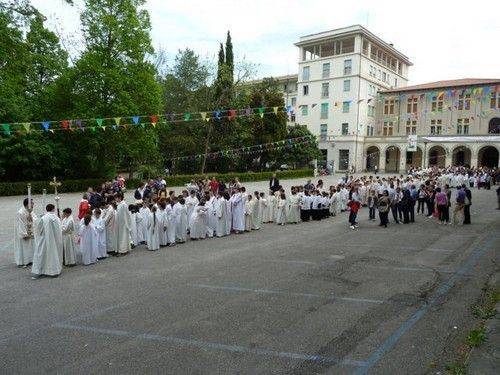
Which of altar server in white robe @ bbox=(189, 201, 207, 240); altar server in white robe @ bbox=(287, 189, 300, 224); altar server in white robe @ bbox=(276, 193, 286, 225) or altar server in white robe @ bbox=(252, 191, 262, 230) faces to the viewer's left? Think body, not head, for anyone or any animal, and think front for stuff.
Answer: altar server in white robe @ bbox=(252, 191, 262, 230)

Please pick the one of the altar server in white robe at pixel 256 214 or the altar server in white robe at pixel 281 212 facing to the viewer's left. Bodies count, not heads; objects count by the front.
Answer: the altar server in white robe at pixel 256 214

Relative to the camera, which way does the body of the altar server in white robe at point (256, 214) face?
to the viewer's left

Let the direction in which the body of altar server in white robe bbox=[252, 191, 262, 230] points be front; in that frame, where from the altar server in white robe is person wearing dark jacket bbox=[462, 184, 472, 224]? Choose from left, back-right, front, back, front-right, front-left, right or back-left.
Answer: back

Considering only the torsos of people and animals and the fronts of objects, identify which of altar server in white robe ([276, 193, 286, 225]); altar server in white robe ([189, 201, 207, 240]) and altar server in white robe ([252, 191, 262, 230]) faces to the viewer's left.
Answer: altar server in white robe ([252, 191, 262, 230])

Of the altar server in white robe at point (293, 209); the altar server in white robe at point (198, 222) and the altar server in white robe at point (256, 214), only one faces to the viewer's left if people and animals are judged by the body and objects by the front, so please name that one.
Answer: the altar server in white robe at point (256, 214)

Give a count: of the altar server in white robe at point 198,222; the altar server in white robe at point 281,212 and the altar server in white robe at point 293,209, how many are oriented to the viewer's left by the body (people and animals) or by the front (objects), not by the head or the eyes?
0
